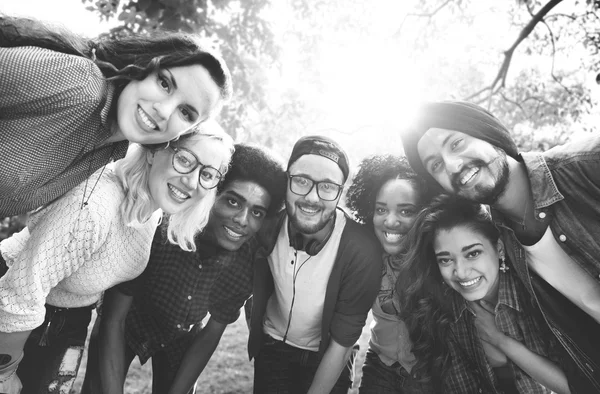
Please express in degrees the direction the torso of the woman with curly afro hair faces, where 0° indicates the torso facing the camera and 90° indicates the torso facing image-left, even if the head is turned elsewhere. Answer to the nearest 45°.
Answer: approximately 0°

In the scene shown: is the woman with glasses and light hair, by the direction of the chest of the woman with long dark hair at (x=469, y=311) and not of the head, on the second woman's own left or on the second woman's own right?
on the second woman's own right

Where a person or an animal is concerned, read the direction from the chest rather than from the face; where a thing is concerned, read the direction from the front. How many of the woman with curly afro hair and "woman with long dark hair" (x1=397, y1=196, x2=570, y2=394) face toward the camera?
2

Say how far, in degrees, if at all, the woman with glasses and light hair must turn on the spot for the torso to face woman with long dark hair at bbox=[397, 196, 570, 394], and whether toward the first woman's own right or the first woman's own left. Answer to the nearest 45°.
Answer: approximately 45° to the first woman's own left

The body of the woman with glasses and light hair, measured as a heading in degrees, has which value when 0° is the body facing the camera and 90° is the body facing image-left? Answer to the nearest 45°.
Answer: approximately 315°
